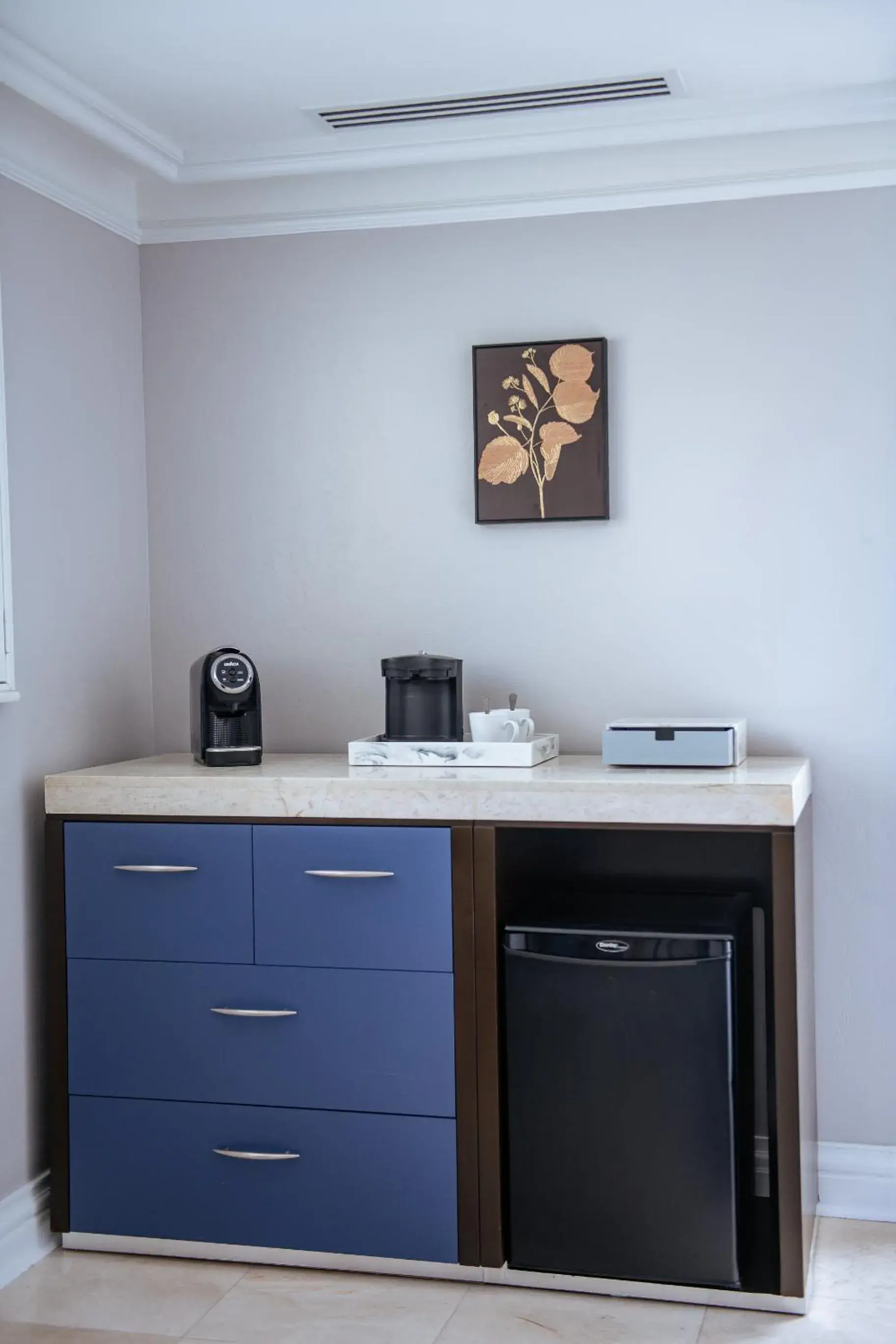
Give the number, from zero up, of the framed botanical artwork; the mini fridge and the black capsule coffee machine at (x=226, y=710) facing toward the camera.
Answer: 3

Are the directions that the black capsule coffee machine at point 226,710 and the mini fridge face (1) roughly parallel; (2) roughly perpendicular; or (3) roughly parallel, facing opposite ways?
roughly parallel

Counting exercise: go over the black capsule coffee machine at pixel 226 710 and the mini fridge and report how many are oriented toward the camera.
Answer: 2

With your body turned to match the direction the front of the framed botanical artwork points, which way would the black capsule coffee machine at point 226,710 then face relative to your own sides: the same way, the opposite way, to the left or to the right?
the same way

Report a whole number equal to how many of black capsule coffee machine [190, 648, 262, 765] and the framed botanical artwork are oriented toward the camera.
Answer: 2

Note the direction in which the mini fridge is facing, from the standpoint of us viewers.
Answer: facing the viewer

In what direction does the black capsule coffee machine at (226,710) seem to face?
toward the camera

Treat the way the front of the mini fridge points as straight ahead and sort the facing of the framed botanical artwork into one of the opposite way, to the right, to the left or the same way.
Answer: the same way

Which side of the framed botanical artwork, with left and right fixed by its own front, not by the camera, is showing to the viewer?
front

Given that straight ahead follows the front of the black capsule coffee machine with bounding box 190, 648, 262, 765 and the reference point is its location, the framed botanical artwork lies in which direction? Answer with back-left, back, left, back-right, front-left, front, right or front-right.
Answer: left
